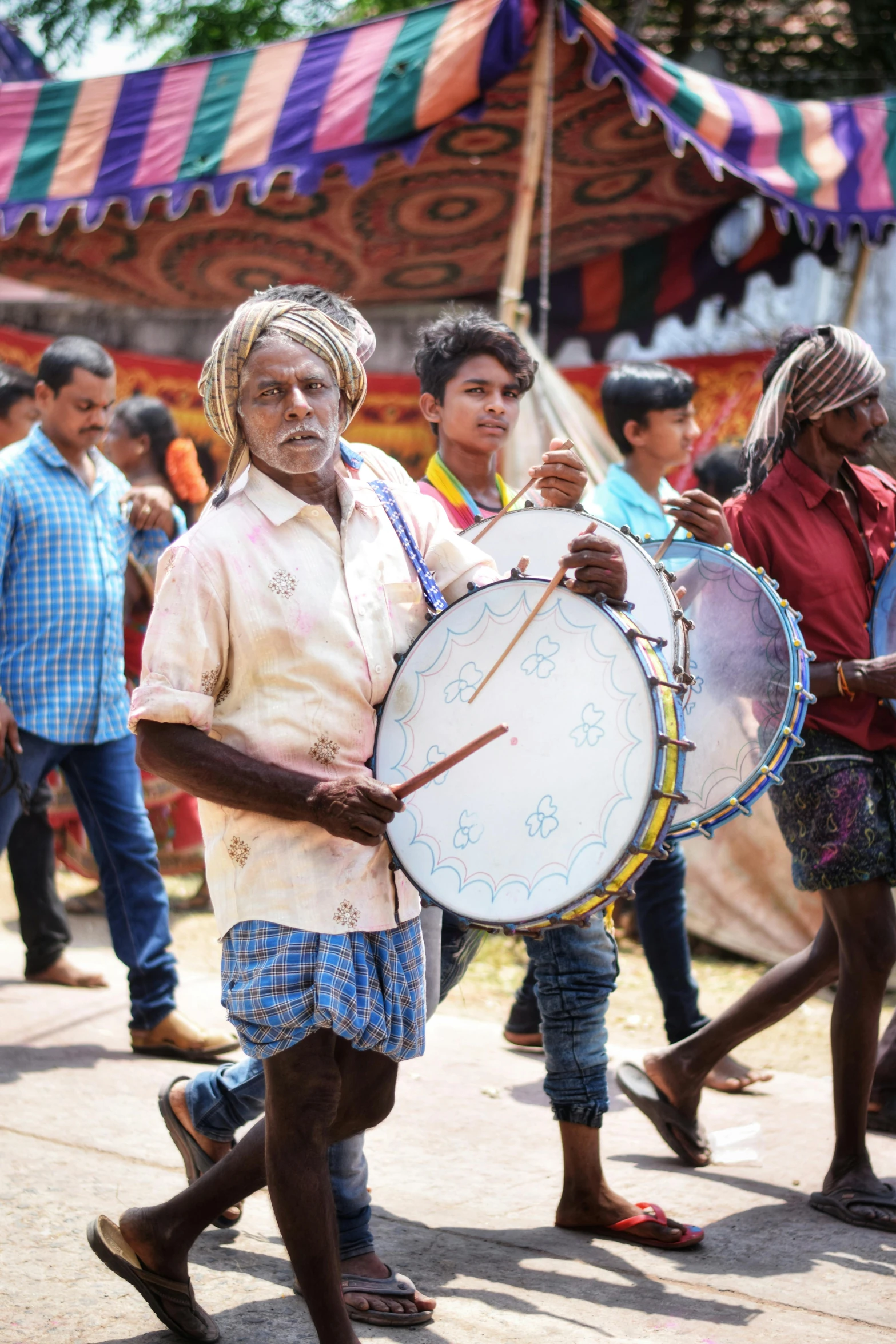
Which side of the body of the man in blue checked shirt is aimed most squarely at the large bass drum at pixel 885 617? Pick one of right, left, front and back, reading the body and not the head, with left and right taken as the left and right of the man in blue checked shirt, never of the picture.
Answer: front

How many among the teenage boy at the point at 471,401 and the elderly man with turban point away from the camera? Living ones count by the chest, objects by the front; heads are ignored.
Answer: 0

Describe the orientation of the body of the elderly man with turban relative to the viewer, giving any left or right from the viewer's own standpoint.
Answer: facing the viewer and to the right of the viewer

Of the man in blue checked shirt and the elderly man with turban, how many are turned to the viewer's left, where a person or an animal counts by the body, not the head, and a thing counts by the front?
0

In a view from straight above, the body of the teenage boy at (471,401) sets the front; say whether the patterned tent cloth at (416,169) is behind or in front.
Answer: behind

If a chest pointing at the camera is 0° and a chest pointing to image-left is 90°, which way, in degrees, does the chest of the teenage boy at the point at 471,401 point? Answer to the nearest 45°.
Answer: approximately 315°

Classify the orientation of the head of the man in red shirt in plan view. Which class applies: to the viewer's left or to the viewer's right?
to the viewer's right

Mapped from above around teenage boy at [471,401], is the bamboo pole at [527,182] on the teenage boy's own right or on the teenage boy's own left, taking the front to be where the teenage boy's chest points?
on the teenage boy's own left

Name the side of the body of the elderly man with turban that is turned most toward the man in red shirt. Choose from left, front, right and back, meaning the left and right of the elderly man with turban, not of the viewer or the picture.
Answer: left

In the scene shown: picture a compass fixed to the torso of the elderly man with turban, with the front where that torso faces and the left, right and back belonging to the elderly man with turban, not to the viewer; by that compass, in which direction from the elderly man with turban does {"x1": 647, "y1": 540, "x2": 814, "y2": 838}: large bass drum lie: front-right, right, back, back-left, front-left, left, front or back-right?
left

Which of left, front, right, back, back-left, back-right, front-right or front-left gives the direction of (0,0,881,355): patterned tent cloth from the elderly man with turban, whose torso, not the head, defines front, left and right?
back-left

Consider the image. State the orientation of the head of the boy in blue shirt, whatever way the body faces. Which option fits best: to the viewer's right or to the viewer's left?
to the viewer's right
